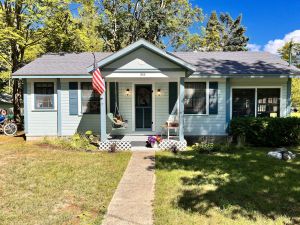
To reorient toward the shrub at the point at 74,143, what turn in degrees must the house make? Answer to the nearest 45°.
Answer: approximately 45° to its right

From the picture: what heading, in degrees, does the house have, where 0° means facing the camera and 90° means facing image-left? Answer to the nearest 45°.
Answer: approximately 0°

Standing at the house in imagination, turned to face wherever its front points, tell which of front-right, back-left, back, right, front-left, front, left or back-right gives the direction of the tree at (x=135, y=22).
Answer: back

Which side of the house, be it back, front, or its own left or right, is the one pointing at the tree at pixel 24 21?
right

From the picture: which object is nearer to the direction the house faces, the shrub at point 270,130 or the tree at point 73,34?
the shrub

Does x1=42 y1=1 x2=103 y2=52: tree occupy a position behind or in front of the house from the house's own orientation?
behind

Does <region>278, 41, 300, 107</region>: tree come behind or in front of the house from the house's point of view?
behind
